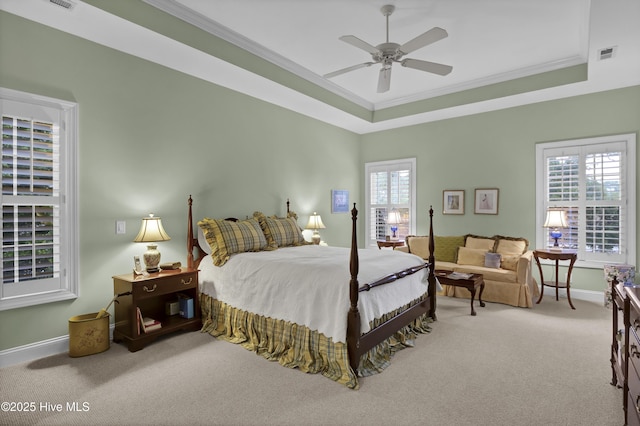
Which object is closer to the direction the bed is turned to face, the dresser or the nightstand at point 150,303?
the dresser

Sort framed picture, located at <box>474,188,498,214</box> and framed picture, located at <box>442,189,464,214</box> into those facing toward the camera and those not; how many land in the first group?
2

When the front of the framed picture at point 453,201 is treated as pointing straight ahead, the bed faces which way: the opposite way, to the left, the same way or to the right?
to the left

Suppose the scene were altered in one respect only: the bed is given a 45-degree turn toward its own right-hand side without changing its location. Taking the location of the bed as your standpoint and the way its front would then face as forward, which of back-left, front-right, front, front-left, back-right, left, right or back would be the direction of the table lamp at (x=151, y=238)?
right

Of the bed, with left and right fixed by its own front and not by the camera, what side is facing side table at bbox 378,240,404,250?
left

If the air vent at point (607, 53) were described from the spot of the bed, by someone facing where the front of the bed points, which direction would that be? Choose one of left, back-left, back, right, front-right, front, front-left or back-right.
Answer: front-left

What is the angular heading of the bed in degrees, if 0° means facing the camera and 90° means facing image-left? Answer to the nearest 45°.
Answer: approximately 315°

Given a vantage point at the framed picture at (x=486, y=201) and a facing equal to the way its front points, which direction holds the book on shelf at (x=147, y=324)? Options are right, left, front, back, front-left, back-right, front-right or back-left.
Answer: front-right

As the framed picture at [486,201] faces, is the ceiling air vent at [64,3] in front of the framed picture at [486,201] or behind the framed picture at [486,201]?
in front

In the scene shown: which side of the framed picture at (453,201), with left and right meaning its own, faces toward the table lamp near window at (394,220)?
right

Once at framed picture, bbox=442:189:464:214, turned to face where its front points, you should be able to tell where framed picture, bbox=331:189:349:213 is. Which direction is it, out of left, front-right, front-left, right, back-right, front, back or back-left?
right

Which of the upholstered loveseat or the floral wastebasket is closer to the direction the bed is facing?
the upholstered loveseat

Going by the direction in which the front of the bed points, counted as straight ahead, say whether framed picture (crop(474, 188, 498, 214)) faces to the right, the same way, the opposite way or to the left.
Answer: to the right

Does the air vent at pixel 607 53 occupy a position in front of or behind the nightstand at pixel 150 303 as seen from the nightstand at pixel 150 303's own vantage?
in front
